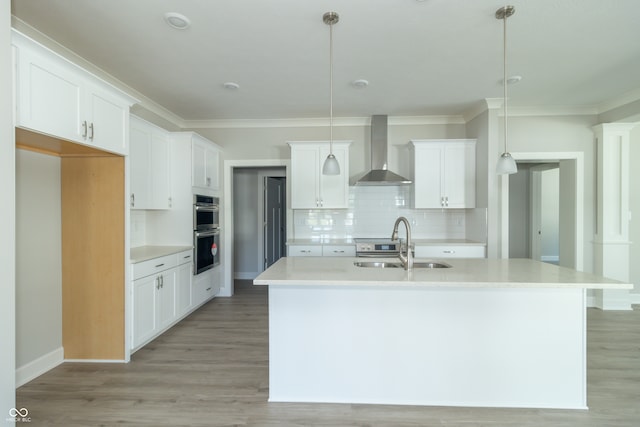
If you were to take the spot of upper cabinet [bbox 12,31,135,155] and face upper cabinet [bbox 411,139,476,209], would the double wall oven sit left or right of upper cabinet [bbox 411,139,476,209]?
left

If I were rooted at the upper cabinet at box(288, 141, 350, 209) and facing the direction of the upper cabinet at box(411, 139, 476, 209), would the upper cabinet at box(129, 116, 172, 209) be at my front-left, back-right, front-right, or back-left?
back-right

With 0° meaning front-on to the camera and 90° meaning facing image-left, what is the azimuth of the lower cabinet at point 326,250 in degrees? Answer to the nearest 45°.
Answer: approximately 0°

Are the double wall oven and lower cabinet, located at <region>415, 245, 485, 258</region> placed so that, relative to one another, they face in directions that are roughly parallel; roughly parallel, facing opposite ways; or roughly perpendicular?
roughly perpendicular

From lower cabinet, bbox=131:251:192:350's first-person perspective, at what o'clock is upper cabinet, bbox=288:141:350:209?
The upper cabinet is roughly at 10 o'clock from the lower cabinet.

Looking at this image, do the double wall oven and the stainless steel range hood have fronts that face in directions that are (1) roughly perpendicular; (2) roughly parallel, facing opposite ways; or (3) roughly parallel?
roughly perpendicular
